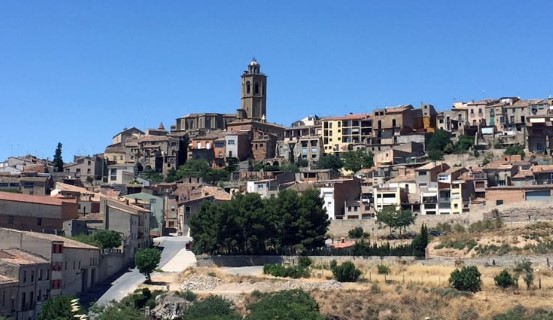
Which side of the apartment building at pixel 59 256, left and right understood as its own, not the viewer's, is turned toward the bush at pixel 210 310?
front

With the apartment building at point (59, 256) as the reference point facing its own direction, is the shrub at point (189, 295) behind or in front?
in front

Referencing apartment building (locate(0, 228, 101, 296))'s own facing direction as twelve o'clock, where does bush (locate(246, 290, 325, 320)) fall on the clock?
The bush is roughly at 12 o'clock from the apartment building.

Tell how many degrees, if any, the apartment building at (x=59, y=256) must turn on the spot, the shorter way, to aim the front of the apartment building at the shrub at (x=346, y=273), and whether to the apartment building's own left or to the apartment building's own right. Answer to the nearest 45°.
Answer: approximately 45° to the apartment building's own left

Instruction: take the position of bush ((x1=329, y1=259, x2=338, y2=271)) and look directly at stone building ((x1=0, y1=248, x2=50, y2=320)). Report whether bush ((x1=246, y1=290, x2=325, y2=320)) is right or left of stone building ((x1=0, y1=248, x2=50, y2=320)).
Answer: left

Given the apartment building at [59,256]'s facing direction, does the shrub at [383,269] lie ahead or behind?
ahead

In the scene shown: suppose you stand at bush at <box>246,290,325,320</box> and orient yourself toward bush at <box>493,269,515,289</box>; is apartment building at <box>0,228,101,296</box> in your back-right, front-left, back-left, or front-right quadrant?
back-left
